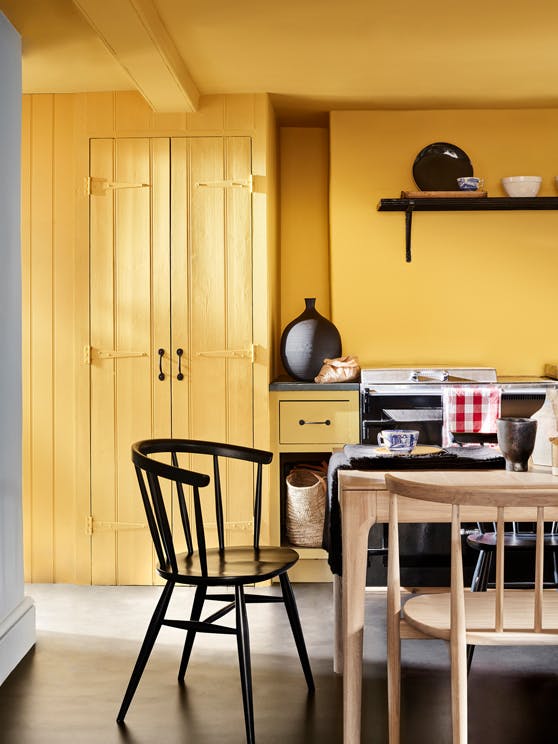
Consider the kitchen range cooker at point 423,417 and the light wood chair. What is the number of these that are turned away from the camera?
1

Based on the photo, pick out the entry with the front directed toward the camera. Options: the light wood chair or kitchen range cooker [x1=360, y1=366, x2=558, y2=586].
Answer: the kitchen range cooker

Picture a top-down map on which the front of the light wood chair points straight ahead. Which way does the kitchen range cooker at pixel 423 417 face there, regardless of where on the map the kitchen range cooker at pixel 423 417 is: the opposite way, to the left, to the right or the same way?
the opposite way

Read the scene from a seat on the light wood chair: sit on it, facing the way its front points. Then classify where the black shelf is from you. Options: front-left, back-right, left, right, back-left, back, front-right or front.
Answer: front

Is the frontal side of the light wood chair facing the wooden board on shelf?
yes

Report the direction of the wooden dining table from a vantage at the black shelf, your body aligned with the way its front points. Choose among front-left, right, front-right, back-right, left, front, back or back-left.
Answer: front

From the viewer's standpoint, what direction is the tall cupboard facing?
toward the camera

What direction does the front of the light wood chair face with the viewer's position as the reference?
facing away from the viewer

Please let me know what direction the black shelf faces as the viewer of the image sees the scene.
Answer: facing the viewer

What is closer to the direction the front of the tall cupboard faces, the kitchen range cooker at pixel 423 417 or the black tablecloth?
the black tablecloth

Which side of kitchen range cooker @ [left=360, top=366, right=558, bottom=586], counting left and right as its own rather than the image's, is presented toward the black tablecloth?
front

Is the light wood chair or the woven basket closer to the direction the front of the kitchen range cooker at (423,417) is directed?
the light wood chair

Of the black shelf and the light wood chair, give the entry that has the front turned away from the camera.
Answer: the light wood chair

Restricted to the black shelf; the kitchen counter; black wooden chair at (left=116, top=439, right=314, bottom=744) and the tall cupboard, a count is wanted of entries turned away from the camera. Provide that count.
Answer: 0

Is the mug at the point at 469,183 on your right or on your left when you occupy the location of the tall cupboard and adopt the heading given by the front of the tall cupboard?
on your left

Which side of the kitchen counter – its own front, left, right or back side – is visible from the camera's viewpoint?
front

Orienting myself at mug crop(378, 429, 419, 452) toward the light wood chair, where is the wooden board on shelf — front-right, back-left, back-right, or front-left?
back-left

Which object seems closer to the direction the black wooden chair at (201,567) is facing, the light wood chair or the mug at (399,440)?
the light wood chair

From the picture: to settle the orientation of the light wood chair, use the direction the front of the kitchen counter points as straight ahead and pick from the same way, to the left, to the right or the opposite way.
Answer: the opposite way
